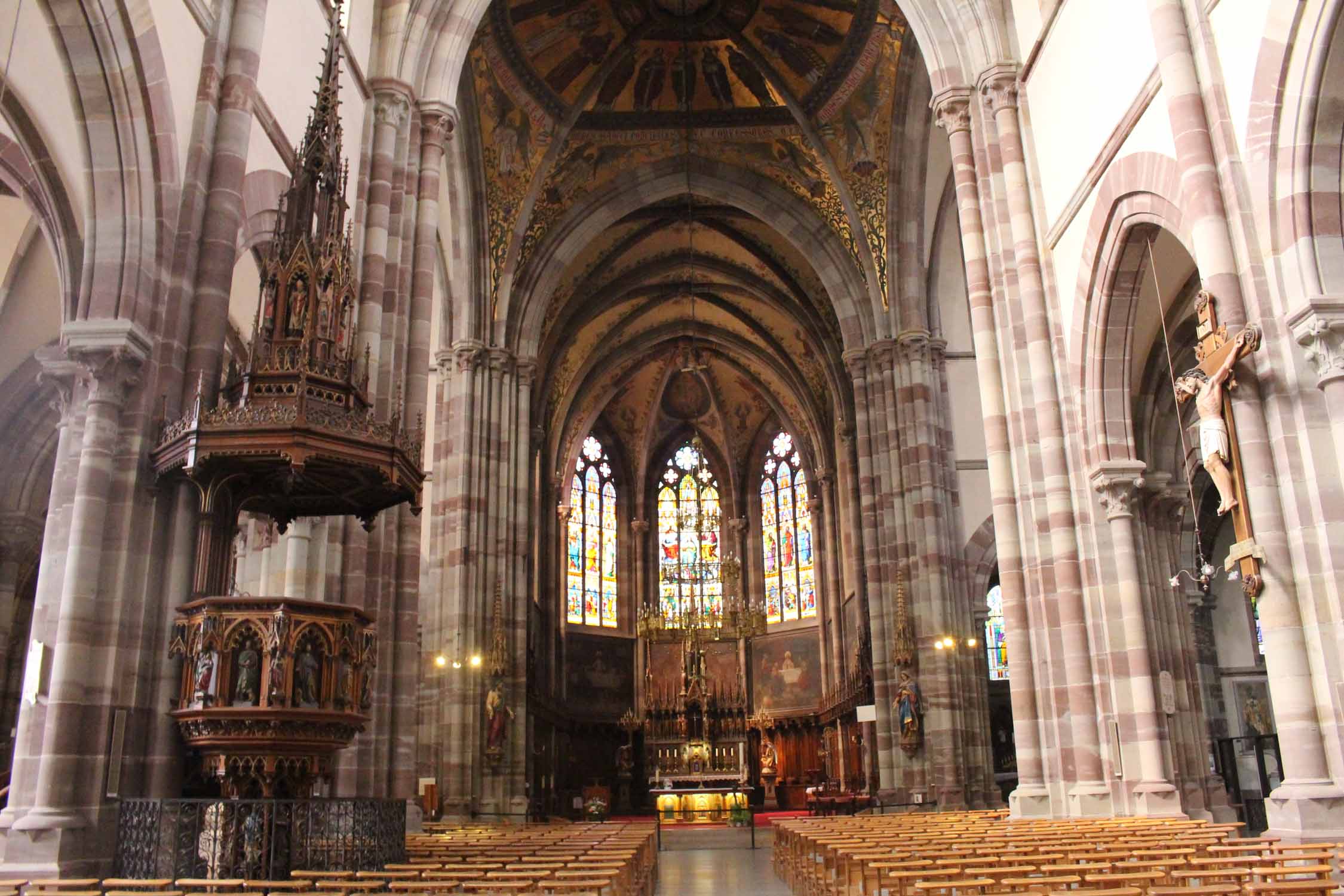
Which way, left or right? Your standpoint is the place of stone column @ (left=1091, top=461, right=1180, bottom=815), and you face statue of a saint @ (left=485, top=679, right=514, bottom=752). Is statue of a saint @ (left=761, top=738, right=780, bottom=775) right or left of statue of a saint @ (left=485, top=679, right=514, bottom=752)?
right

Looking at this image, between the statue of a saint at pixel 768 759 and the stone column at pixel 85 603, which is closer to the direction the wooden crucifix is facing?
the stone column

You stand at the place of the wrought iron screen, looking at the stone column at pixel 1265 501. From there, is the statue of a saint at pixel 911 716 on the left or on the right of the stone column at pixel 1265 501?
left

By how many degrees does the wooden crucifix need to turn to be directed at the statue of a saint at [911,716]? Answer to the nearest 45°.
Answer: approximately 90° to its right

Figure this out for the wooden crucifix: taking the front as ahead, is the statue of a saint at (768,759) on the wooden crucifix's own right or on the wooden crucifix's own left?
on the wooden crucifix's own right

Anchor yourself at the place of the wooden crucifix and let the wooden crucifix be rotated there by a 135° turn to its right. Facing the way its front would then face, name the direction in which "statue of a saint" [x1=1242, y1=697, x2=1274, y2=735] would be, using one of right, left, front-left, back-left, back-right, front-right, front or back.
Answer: front

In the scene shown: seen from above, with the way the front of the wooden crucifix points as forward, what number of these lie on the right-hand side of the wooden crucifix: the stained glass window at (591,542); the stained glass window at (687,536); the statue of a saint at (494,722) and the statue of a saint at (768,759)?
4

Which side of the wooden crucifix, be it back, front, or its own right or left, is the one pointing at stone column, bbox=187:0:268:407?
front

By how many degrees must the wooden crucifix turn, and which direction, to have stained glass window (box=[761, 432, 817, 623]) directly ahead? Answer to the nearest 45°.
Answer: approximately 90° to its right

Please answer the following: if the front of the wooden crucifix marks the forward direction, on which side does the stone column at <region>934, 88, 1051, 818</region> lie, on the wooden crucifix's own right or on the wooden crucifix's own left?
on the wooden crucifix's own right

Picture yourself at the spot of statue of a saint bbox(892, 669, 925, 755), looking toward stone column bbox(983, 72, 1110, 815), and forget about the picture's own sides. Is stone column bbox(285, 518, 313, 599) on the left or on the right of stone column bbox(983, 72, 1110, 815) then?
right

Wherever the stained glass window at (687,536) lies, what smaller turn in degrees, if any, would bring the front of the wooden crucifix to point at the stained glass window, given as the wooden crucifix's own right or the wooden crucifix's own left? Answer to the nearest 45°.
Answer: approximately 90° to the wooden crucifix's own right

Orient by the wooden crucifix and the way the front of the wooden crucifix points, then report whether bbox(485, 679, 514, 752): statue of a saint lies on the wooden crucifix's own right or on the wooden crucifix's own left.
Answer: on the wooden crucifix's own right

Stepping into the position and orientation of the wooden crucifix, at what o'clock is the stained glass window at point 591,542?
The stained glass window is roughly at 3 o'clock from the wooden crucifix.

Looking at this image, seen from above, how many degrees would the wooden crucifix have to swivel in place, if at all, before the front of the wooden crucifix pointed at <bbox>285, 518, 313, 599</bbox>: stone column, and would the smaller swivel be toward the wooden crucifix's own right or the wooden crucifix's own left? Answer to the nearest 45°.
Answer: approximately 45° to the wooden crucifix's own right

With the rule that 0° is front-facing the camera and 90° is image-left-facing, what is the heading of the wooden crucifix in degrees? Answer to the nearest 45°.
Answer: approximately 45°

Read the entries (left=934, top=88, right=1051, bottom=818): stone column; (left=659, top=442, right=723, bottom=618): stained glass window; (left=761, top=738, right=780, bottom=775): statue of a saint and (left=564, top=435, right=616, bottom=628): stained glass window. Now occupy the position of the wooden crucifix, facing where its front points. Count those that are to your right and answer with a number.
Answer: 4
